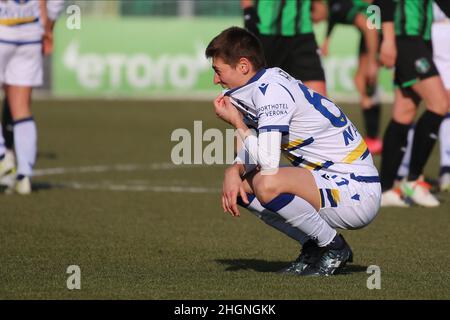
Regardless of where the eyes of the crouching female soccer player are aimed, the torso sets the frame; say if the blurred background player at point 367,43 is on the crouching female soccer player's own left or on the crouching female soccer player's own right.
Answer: on the crouching female soccer player's own right

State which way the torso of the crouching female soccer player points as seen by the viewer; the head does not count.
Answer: to the viewer's left

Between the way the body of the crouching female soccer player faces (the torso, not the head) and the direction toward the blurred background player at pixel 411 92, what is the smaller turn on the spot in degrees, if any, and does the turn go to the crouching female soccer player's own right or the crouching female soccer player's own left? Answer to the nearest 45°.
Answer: approximately 90° to the crouching female soccer player's own right

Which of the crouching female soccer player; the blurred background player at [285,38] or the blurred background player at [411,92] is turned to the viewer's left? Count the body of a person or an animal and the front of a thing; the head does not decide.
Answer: the crouching female soccer player

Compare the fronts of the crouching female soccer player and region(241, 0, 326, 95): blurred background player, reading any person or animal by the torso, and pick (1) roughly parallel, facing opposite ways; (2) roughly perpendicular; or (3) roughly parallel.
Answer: roughly perpendicular

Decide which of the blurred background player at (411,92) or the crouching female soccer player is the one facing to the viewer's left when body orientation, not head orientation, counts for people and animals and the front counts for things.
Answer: the crouching female soccer player

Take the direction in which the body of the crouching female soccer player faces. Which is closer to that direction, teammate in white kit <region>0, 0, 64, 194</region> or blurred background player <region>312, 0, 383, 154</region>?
the teammate in white kit
